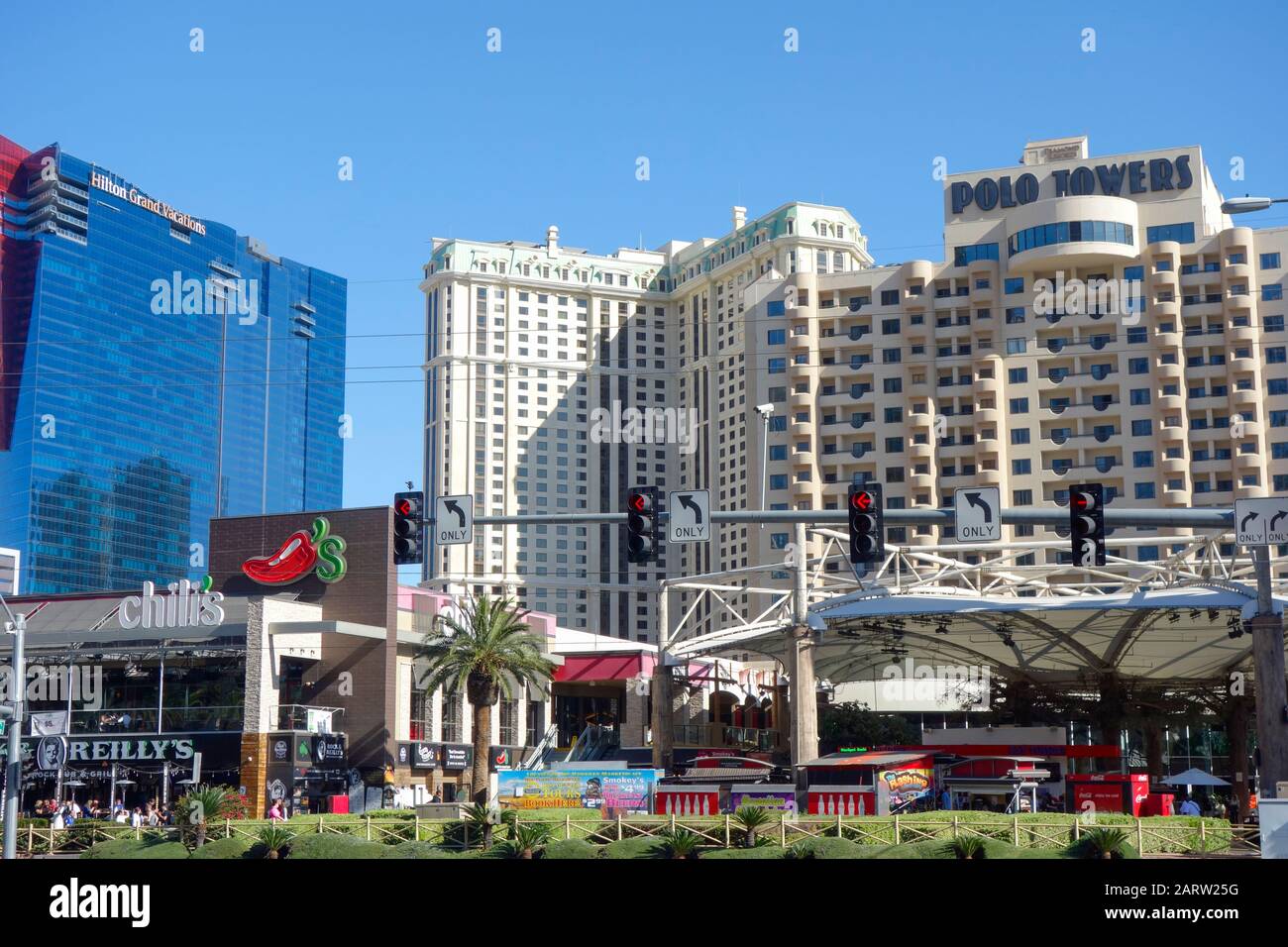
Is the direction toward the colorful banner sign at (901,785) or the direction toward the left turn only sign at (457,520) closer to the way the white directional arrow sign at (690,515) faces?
the left turn only sign

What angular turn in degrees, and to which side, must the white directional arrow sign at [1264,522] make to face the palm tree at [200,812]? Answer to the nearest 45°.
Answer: approximately 90° to its right

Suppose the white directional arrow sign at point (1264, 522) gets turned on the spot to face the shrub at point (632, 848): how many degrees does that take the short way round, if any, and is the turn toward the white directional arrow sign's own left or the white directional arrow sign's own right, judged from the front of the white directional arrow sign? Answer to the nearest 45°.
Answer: approximately 90° to the white directional arrow sign's own right

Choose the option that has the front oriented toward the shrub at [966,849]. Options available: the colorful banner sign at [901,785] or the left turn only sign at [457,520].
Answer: the colorful banner sign
